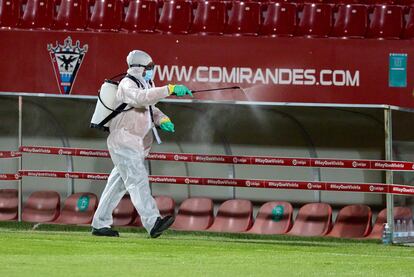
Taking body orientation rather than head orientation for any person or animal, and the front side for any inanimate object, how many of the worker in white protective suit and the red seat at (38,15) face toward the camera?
1

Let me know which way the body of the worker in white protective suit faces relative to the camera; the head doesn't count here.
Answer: to the viewer's right

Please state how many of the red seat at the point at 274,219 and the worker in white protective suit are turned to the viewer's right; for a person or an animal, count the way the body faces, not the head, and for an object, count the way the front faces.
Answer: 1

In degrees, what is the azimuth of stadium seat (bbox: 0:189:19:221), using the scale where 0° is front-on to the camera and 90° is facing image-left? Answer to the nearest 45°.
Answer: approximately 0°

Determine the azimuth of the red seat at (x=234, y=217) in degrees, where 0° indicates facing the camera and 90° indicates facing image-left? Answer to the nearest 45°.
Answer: approximately 45°

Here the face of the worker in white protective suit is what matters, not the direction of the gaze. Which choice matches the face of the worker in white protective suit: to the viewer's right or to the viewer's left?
to the viewer's right

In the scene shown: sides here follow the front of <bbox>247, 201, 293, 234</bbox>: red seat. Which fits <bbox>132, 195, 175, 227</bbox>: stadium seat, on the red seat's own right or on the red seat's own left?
on the red seat's own right
